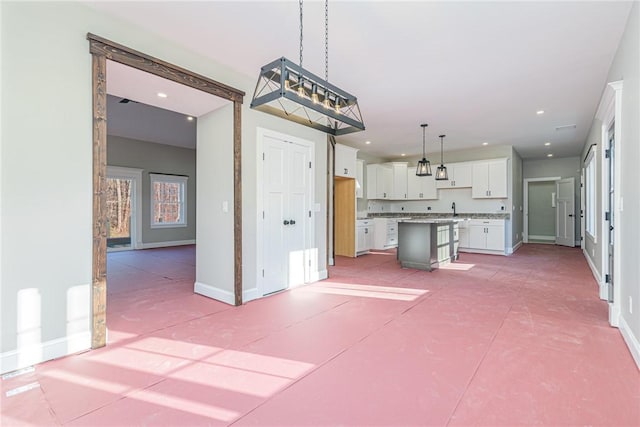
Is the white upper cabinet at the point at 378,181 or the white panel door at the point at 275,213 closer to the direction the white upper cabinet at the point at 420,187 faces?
the white panel door

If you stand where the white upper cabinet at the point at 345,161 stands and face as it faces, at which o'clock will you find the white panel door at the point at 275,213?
The white panel door is roughly at 2 o'clock from the white upper cabinet.

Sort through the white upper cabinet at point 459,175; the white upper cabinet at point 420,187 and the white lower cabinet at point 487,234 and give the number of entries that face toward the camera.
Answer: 3

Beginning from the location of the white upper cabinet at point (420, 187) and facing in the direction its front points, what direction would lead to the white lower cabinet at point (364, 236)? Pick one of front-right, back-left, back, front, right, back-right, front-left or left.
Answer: front-right

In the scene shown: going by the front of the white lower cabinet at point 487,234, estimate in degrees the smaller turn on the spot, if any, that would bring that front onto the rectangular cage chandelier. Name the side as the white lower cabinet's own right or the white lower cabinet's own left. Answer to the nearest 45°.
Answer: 0° — it already faces it

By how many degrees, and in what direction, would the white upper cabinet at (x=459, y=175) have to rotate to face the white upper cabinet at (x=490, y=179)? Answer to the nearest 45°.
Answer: approximately 90° to its left

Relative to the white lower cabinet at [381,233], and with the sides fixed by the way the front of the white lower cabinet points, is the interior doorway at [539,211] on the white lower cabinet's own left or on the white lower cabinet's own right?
on the white lower cabinet's own left

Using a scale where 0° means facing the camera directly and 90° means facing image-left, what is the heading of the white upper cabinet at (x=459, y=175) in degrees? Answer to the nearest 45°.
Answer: approximately 0°

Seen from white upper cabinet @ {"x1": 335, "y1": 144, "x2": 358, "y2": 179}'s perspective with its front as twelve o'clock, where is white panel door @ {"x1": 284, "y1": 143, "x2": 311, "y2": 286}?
The white panel door is roughly at 2 o'clock from the white upper cabinet.

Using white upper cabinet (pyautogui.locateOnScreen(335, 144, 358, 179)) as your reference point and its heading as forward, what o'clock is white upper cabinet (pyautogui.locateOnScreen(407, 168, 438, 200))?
white upper cabinet (pyautogui.locateOnScreen(407, 168, 438, 200)) is roughly at 9 o'clock from white upper cabinet (pyautogui.locateOnScreen(335, 144, 358, 179)).
